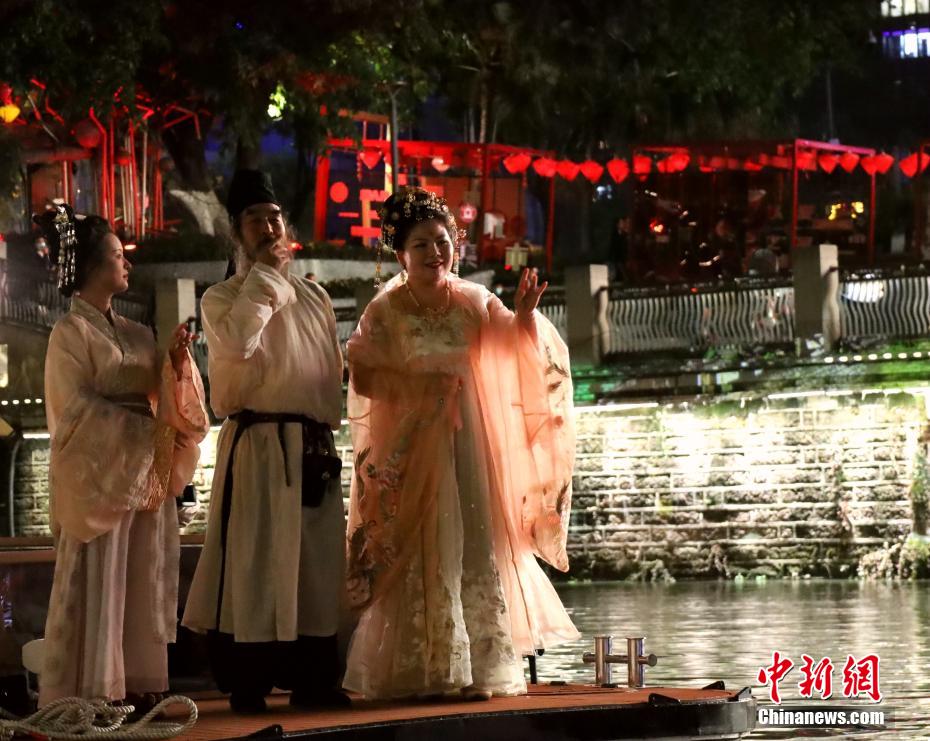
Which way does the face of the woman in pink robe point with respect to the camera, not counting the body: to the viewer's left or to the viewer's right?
to the viewer's right

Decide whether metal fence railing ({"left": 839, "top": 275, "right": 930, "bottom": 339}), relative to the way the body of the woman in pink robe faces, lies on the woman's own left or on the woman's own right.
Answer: on the woman's own left

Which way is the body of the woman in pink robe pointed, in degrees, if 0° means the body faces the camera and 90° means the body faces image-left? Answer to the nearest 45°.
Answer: approximately 315°

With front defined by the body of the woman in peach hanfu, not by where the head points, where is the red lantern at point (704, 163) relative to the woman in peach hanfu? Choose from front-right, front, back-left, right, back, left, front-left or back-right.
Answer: back

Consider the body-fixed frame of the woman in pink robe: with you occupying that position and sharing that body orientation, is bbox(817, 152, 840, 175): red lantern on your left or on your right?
on your left

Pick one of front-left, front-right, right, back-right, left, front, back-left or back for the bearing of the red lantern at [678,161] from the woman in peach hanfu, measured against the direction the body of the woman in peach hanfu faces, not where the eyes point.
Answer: back

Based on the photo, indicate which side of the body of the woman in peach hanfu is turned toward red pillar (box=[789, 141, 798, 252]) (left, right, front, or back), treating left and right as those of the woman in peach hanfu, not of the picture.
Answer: back

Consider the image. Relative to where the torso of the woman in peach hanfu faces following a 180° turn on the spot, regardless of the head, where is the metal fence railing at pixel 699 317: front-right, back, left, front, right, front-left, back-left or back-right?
front

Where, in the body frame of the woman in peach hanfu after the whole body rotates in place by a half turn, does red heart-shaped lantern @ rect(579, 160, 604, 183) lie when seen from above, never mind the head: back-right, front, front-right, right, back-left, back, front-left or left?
front
